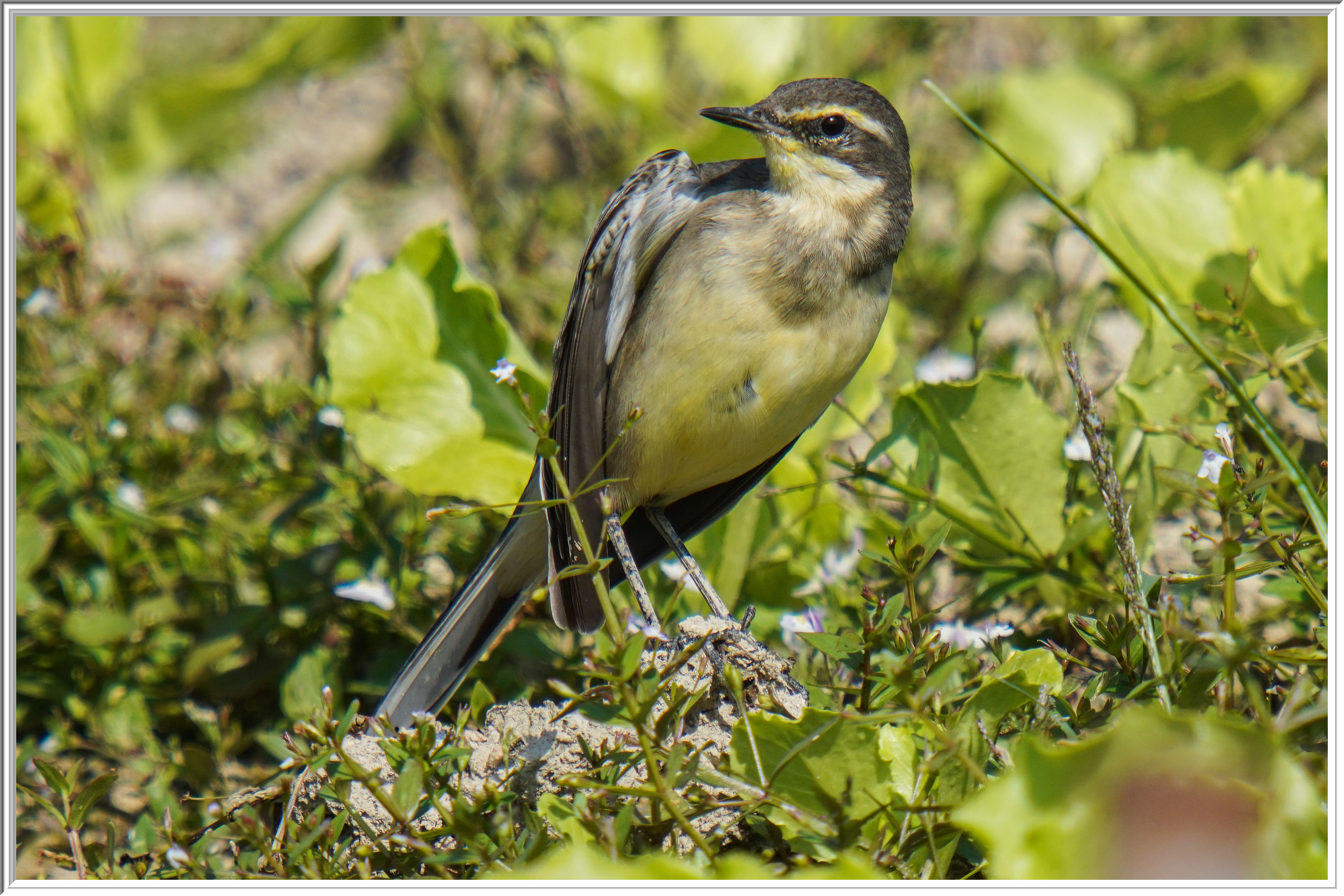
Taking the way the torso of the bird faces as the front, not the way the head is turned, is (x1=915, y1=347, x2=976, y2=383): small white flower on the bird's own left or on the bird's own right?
on the bird's own left

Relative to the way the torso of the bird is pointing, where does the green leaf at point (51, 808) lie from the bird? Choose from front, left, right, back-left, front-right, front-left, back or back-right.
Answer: right

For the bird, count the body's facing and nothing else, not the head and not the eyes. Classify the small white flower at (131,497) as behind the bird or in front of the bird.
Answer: behind

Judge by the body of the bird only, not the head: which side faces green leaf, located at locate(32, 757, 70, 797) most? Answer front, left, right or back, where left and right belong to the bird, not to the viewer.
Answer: right

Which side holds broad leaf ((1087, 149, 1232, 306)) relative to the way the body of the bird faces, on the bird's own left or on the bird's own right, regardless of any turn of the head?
on the bird's own left

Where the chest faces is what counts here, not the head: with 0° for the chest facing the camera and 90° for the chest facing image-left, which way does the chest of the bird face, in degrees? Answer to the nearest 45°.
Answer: approximately 315°

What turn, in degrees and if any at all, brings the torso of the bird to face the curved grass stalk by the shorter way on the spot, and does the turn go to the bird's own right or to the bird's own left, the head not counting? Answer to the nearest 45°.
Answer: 0° — it already faces it

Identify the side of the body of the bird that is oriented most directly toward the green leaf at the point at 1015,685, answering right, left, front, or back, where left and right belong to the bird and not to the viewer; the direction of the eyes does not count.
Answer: front

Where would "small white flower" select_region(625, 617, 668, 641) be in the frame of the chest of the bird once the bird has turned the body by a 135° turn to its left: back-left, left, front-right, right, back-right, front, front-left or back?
back

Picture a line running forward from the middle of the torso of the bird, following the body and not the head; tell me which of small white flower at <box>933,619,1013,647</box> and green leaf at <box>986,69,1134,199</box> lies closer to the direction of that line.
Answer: the small white flower
